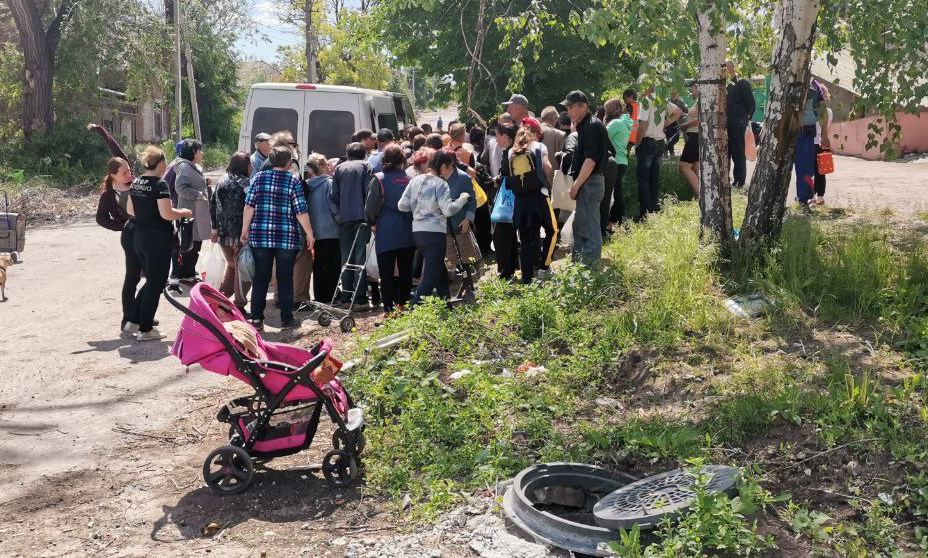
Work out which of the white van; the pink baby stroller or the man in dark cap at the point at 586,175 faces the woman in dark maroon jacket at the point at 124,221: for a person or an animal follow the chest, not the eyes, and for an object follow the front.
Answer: the man in dark cap

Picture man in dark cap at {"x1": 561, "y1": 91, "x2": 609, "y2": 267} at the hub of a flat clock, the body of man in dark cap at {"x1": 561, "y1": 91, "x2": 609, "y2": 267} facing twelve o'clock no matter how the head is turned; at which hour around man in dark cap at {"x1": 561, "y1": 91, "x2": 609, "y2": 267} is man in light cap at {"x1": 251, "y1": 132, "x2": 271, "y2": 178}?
man in light cap at {"x1": 251, "y1": 132, "x2": 271, "y2": 178} is roughly at 1 o'clock from man in dark cap at {"x1": 561, "y1": 91, "x2": 609, "y2": 267}.

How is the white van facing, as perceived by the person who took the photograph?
facing away from the viewer and to the right of the viewer

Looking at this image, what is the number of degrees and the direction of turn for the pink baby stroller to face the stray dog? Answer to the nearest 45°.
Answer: approximately 135° to its left

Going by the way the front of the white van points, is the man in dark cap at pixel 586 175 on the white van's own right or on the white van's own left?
on the white van's own right

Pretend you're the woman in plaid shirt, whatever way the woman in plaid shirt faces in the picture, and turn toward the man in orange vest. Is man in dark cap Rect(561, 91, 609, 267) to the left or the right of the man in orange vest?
right

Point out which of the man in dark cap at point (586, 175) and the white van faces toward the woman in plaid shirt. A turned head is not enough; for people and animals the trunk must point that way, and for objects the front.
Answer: the man in dark cap

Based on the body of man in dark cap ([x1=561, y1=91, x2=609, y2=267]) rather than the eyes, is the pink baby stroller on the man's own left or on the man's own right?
on the man's own left

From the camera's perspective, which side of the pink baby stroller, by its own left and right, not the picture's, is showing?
right

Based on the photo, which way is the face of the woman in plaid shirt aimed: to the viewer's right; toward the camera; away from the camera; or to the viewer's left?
away from the camera

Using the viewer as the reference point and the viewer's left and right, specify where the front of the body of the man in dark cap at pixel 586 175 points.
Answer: facing to the left of the viewer

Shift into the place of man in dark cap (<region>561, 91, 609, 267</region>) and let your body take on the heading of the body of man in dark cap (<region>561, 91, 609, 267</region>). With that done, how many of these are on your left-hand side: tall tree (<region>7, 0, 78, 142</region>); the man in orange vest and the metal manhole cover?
1
